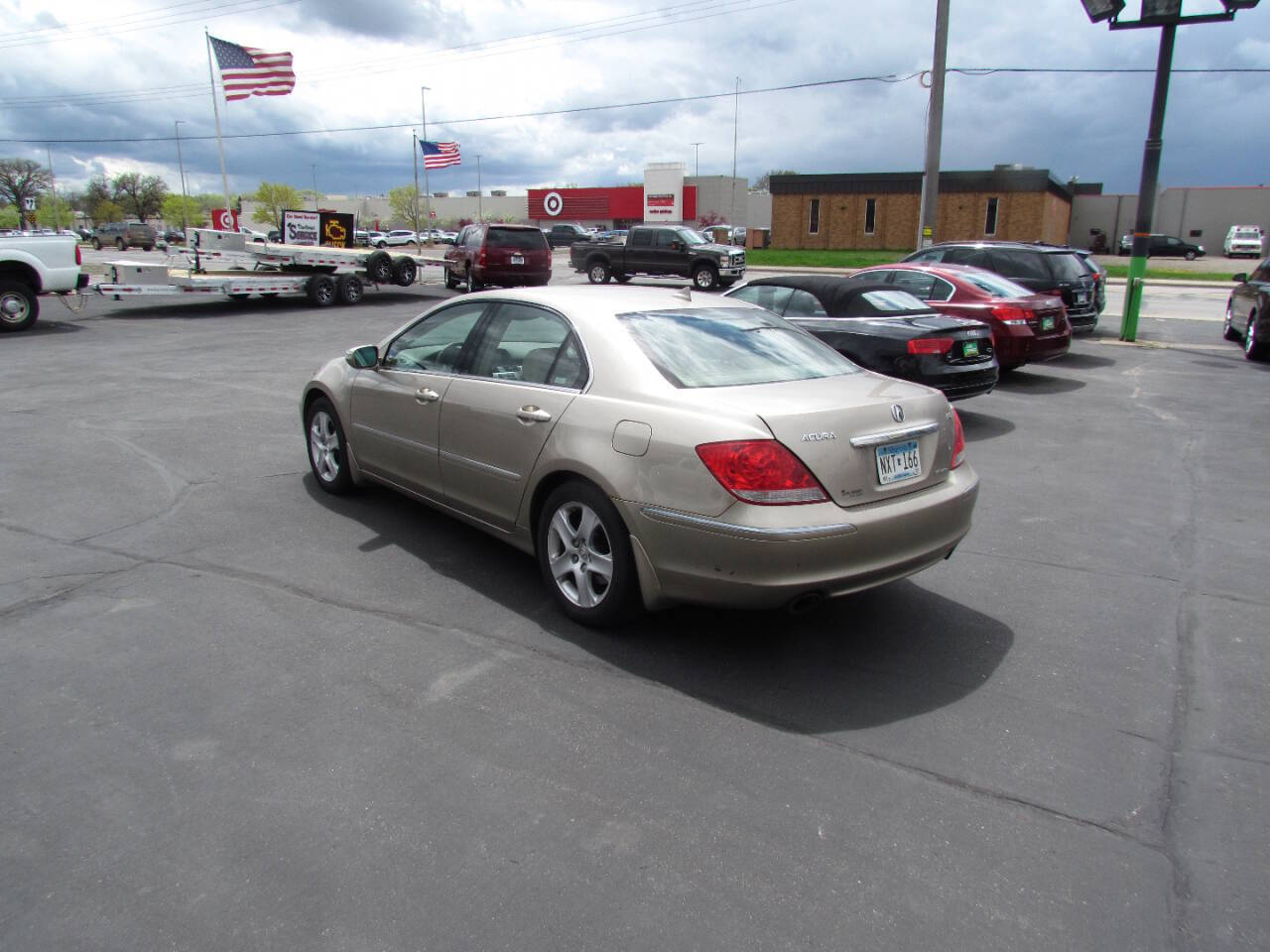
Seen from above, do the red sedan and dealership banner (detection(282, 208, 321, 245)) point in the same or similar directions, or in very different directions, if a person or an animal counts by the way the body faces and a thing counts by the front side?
very different directions

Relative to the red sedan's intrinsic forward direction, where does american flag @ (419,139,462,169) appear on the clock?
The american flag is roughly at 12 o'clock from the red sedan.

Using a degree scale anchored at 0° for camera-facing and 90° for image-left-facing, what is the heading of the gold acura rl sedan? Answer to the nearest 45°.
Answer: approximately 135°

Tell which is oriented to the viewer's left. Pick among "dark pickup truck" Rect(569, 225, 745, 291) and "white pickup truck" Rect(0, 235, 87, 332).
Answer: the white pickup truck

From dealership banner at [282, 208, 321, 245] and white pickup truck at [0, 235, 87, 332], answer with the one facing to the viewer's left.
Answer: the white pickup truck

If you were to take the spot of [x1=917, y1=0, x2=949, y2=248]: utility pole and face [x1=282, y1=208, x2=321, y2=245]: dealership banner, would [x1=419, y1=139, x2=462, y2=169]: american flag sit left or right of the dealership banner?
right

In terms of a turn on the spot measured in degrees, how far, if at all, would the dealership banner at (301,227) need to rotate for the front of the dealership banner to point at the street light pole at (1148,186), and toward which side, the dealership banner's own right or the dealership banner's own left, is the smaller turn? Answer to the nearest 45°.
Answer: approximately 45° to the dealership banner's own left

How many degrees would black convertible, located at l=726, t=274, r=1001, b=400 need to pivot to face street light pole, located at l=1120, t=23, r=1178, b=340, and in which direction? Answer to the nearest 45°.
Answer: approximately 90° to its right

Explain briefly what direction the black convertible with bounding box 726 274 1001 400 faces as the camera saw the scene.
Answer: facing away from the viewer and to the left of the viewer

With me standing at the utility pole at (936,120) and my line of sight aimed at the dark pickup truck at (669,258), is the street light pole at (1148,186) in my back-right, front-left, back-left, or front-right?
back-left

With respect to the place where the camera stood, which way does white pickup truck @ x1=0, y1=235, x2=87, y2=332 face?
facing to the left of the viewer
